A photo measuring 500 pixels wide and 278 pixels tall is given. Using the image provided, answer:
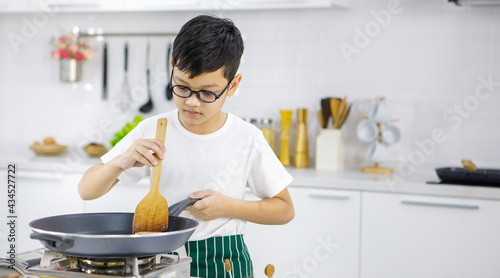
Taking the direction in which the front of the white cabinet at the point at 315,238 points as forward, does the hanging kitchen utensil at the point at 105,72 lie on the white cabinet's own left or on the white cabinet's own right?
on the white cabinet's own right

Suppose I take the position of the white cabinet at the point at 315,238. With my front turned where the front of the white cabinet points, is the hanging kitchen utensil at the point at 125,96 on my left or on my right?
on my right

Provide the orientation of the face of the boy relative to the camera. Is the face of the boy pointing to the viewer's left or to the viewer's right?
to the viewer's left

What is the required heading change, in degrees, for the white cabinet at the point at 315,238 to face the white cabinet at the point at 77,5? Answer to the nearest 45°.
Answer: approximately 90° to its right

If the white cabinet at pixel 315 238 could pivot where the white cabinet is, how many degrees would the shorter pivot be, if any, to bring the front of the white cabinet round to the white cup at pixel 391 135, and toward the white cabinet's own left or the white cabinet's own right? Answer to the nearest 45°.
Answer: approximately 135° to the white cabinet's own left

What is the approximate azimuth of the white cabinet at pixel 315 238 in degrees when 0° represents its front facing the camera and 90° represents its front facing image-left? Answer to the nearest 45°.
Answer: approximately 0°
